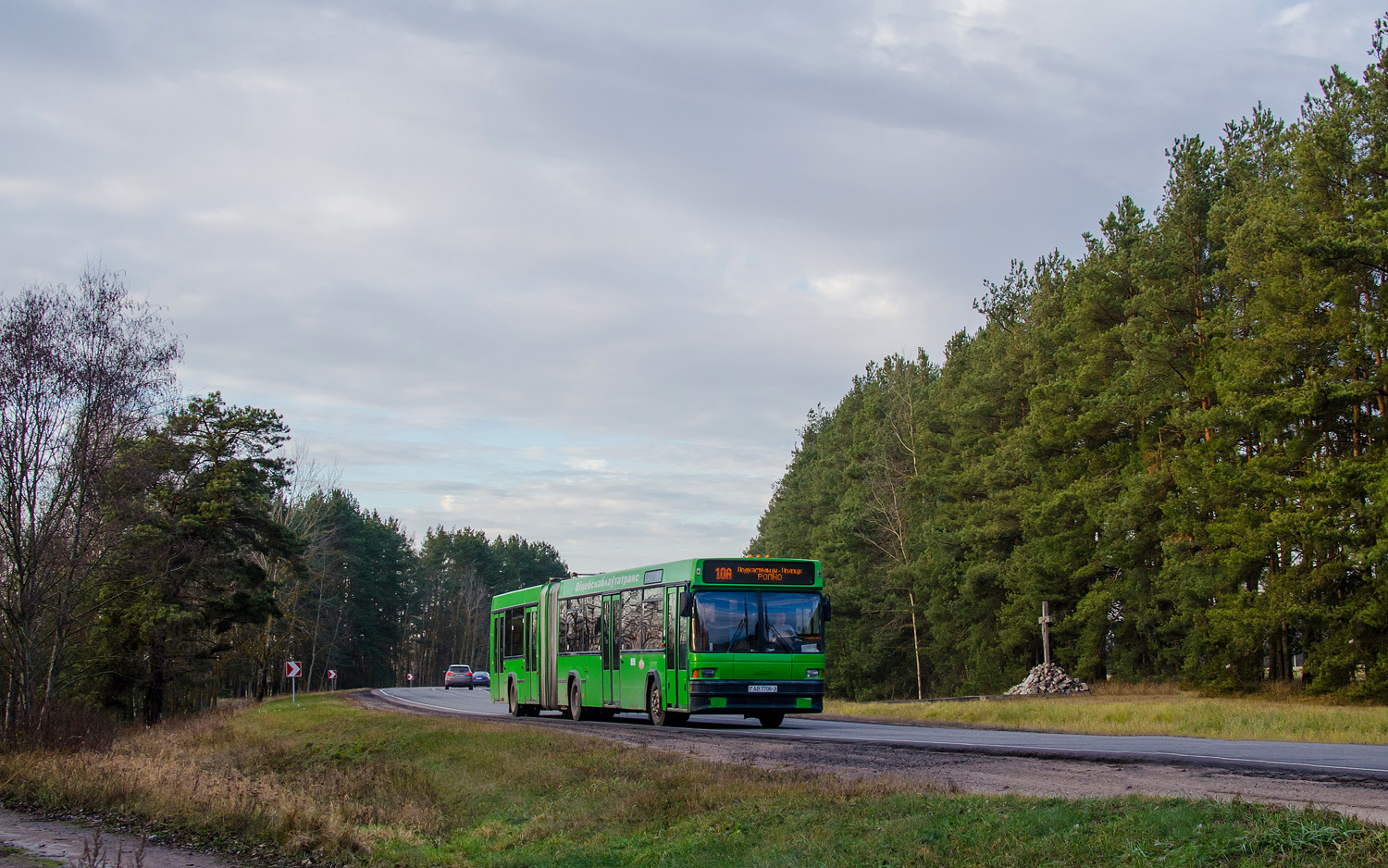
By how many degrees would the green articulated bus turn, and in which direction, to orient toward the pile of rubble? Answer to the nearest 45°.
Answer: approximately 90° to its left

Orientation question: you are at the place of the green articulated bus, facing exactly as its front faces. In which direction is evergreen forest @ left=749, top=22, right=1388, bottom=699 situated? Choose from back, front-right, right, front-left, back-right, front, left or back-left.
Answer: left

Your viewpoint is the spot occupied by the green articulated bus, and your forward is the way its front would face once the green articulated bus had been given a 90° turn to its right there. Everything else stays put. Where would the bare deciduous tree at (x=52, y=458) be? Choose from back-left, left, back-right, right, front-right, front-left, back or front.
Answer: front-right

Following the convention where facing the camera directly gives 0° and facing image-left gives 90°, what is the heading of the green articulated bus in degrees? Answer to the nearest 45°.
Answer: approximately 315°
